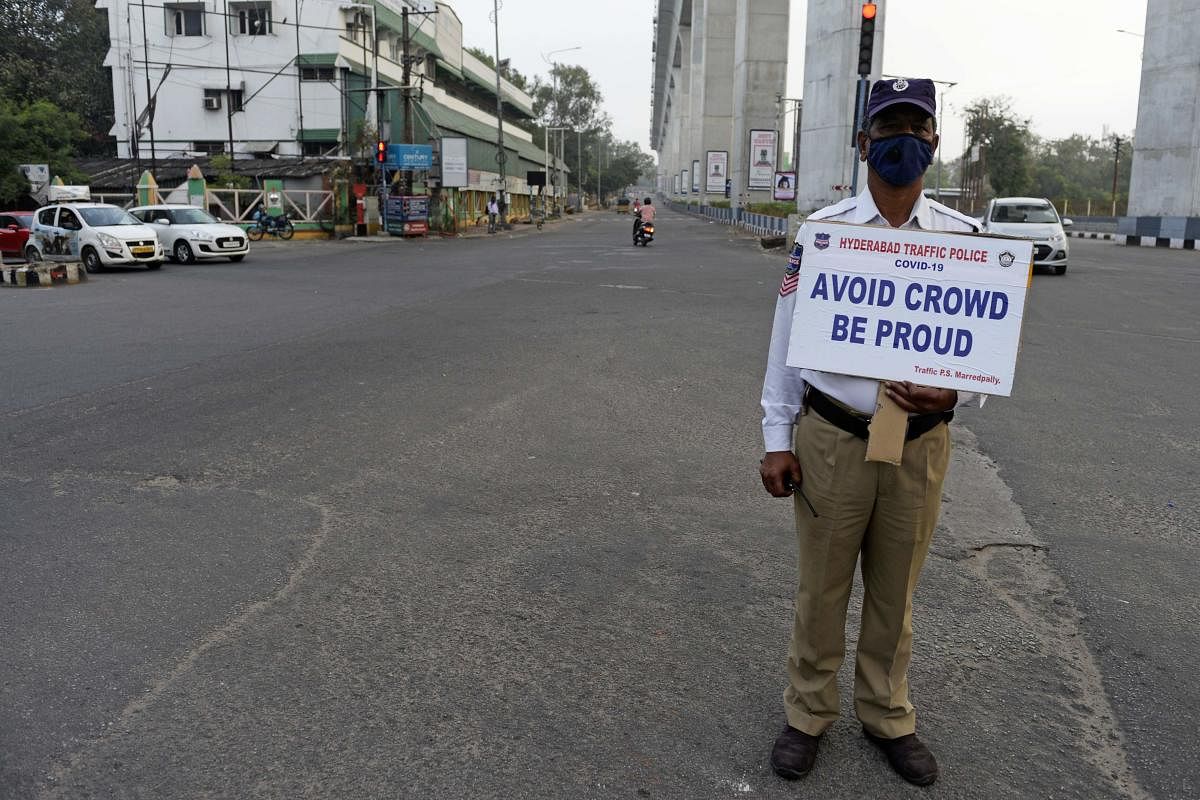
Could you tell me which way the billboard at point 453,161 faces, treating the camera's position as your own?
facing the viewer

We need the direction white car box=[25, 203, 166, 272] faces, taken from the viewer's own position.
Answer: facing the viewer and to the right of the viewer

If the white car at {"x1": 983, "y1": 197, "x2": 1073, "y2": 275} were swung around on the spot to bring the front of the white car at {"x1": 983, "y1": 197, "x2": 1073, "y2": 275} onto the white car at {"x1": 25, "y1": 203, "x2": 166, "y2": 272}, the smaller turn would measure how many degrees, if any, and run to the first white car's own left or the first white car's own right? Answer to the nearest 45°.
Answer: approximately 90° to the first white car's own right

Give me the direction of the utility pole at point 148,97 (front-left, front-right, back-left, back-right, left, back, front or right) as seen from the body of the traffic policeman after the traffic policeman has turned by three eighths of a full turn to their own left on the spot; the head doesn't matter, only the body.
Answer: left
